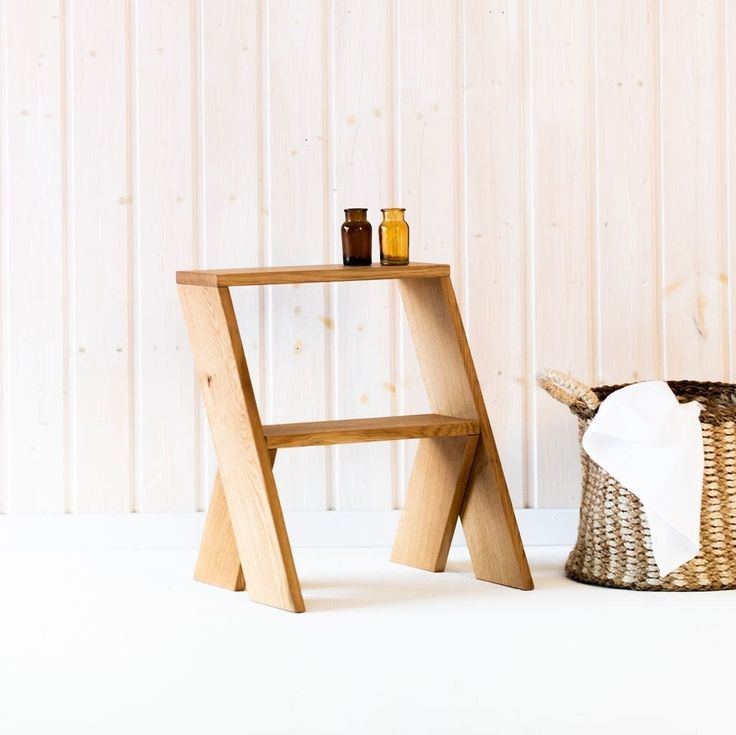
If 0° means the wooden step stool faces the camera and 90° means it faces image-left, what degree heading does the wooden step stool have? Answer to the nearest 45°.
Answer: approximately 315°

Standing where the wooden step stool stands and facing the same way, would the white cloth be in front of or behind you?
in front
